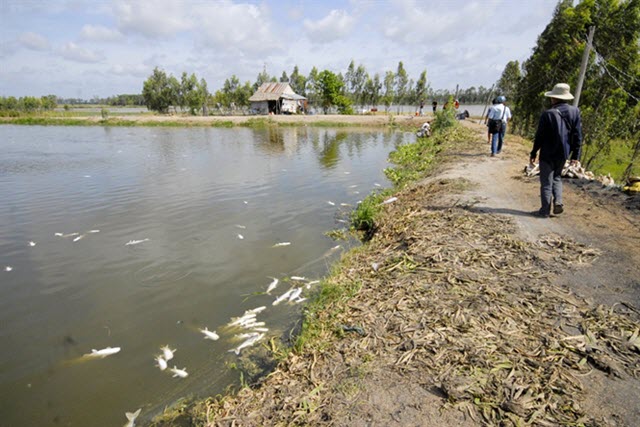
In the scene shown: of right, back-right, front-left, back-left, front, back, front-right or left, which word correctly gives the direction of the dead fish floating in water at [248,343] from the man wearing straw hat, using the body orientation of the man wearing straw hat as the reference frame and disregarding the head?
left

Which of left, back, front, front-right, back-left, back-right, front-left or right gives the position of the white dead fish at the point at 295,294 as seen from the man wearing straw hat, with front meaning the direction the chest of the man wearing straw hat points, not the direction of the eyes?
left

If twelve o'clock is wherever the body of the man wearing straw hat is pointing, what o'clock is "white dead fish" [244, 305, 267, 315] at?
The white dead fish is roughly at 7 o'clock from the man wearing straw hat.

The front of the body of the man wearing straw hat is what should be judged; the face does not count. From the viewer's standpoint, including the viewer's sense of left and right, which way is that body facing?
facing away from the viewer and to the left of the viewer

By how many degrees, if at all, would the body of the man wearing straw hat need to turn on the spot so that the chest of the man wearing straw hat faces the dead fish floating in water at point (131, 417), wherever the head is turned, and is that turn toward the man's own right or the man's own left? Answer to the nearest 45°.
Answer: approximately 90° to the man's own left

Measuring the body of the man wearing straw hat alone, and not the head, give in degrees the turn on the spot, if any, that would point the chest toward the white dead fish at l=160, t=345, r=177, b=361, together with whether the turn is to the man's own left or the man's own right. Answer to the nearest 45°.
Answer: approximately 90° to the man's own left

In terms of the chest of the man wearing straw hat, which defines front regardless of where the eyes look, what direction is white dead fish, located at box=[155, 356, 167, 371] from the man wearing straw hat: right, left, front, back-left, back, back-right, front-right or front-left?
left

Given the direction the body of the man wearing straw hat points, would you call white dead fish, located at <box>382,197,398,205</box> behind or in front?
in front

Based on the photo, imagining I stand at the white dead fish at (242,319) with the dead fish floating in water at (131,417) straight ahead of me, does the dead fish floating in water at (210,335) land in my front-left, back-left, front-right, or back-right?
front-right

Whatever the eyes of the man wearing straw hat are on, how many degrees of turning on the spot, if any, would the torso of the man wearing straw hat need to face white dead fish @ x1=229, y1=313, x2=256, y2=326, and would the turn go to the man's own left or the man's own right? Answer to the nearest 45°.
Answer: approximately 90° to the man's own left

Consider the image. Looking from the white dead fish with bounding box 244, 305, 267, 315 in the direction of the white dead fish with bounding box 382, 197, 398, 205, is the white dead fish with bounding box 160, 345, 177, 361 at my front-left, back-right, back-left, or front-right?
back-left

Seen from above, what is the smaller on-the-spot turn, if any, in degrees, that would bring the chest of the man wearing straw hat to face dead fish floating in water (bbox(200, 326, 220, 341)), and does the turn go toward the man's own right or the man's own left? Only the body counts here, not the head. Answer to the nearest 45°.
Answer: approximately 90° to the man's own left
